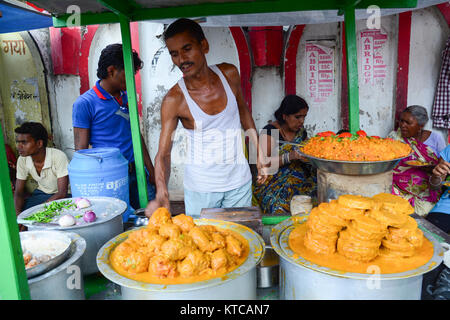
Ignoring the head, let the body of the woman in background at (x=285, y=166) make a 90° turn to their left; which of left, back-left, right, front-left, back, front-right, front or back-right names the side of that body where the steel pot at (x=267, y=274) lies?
back-right

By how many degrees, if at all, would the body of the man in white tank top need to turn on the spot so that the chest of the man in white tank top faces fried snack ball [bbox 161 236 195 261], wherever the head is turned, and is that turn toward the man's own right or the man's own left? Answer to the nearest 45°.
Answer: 0° — they already face it

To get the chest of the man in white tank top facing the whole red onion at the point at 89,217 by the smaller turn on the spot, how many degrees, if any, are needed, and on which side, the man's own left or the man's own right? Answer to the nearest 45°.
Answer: approximately 45° to the man's own right

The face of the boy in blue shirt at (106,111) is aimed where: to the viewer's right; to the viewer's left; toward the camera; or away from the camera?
to the viewer's right

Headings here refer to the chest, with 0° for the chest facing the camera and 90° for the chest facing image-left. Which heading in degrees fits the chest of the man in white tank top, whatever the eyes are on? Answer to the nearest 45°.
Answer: approximately 0°

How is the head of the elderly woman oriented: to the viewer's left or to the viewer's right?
to the viewer's left

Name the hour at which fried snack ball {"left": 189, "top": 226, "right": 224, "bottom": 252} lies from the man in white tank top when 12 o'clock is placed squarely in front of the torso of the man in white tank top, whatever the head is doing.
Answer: The fried snack ball is roughly at 12 o'clock from the man in white tank top.

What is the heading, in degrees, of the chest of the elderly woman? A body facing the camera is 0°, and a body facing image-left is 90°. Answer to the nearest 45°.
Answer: approximately 45°
